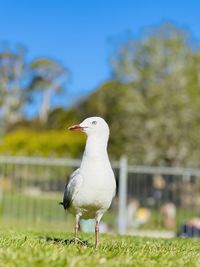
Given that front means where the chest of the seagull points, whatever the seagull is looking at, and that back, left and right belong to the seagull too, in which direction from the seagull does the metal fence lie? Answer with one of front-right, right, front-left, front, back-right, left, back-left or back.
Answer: back-left

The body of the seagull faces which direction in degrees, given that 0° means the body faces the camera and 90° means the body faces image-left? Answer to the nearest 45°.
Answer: approximately 315°

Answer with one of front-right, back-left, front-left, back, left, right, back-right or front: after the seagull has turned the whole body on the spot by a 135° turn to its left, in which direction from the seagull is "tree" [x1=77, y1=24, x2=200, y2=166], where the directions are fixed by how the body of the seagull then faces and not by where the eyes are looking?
front
